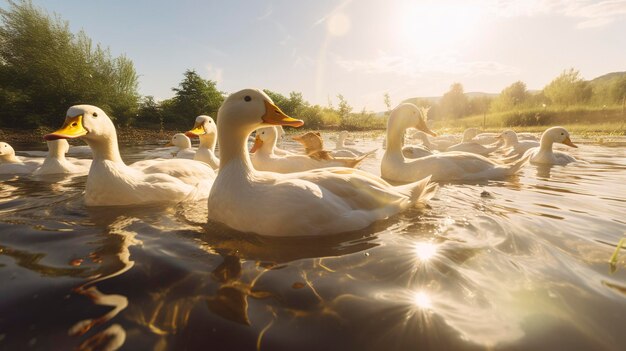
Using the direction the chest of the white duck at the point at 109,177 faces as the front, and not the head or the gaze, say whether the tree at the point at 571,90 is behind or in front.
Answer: behind

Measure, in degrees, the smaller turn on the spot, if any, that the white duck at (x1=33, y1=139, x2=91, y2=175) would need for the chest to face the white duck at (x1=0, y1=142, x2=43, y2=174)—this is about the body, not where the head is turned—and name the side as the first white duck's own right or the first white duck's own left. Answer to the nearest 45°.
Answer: approximately 45° to the first white duck's own right

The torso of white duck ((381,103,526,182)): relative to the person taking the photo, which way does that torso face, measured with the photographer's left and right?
facing to the left of the viewer

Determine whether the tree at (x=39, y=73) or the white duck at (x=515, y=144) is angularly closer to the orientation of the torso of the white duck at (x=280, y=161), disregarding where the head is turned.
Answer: the tree

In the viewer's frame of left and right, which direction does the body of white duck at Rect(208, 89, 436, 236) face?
facing to the left of the viewer

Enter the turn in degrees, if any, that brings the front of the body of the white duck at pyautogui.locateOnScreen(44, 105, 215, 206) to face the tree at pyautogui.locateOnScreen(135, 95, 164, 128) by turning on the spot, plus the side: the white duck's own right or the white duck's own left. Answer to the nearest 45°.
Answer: approximately 90° to the white duck's own right

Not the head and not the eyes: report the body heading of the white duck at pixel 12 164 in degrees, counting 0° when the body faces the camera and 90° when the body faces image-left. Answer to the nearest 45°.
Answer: approximately 90°

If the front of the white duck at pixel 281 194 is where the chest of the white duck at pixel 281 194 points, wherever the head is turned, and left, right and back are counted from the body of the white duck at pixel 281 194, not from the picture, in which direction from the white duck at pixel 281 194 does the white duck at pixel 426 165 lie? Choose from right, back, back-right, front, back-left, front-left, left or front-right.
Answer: back-right

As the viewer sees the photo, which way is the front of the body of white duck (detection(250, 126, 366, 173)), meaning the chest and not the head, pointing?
to the viewer's left

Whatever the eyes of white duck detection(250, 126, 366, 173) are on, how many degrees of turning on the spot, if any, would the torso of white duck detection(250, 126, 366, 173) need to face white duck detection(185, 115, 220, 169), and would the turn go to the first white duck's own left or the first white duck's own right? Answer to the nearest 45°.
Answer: approximately 45° to the first white duck's own right

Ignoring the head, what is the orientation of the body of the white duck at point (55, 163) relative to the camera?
to the viewer's left

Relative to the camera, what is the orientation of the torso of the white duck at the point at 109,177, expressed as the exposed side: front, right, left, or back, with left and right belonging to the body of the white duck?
left
